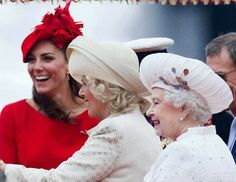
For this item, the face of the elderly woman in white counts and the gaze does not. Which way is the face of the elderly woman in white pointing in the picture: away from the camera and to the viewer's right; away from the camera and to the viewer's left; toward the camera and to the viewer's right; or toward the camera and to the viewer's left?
toward the camera and to the viewer's left

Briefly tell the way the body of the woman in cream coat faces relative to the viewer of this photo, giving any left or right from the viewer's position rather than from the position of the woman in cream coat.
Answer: facing away from the viewer and to the left of the viewer

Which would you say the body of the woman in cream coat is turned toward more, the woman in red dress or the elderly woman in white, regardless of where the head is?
the woman in red dress

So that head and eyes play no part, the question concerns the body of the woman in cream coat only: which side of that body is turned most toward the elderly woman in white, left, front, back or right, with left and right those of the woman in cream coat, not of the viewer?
back
